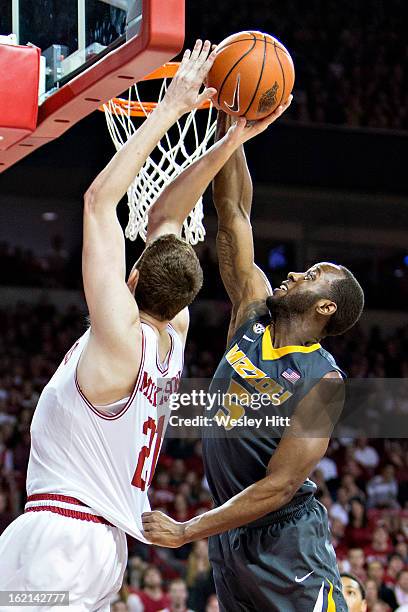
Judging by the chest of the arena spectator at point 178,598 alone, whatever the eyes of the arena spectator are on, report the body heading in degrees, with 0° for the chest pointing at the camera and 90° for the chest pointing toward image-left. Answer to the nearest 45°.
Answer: approximately 0°

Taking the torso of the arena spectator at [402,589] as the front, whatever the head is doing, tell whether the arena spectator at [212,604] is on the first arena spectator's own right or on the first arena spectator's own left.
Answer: on the first arena spectator's own right

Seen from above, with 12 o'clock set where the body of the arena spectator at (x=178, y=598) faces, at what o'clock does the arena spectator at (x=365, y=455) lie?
the arena spectator at (x=365, y=455) is roughly at 7 o'clock from the arena spectator at (x=178, y=598).

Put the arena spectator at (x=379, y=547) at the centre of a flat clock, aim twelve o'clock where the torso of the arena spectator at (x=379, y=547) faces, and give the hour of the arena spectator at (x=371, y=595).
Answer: the arena spectator at (x=371, y=595) is roughly at 12 o'clock from the arena spectator at (x=379, y=547).

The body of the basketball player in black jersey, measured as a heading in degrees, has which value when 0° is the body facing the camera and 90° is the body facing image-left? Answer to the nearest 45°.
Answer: approximately 45°

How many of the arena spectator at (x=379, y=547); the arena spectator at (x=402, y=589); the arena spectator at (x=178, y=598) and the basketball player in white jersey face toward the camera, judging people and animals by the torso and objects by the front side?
3

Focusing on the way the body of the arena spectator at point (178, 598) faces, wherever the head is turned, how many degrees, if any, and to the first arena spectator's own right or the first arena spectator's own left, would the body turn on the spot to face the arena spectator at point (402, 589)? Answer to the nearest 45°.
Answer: approximately 90° to the first arena spectator's own left

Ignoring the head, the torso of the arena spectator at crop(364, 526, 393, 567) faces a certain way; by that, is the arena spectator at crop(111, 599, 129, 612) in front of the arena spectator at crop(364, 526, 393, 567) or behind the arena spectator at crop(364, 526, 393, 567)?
in front

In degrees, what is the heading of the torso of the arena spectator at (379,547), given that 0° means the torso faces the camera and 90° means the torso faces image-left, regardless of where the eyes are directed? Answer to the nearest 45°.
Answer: approximately 0°

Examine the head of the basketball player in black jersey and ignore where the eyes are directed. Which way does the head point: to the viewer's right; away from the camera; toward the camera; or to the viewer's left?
to the viewer's left
